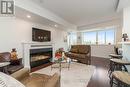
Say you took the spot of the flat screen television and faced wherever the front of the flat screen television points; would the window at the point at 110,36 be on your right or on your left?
on your left

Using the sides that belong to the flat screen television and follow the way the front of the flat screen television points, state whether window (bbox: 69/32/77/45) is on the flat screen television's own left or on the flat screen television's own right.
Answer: on the flat screen television's own left

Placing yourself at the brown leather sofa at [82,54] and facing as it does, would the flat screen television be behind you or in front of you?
in front

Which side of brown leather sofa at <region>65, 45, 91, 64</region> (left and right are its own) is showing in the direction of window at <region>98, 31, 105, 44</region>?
back

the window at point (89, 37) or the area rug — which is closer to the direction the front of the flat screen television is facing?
the area rug

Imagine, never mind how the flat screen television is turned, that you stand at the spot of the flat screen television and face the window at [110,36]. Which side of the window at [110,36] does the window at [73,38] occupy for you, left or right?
left

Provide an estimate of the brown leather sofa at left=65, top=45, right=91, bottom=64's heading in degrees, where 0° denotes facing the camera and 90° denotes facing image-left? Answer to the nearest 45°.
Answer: approximately 45°

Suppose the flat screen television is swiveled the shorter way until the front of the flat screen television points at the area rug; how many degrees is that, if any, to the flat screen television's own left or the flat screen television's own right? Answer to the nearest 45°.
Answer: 0° — it already faces it

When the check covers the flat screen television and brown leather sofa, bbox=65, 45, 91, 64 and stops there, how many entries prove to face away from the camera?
0

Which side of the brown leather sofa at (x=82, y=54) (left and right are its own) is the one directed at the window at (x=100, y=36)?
back

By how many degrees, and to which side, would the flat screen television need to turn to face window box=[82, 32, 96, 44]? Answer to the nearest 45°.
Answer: approximately 90° to its left

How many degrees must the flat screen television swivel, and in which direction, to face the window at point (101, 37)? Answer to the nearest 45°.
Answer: approximately 45° to its left

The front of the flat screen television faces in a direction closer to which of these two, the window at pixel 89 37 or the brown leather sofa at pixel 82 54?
the brown leather sofa
